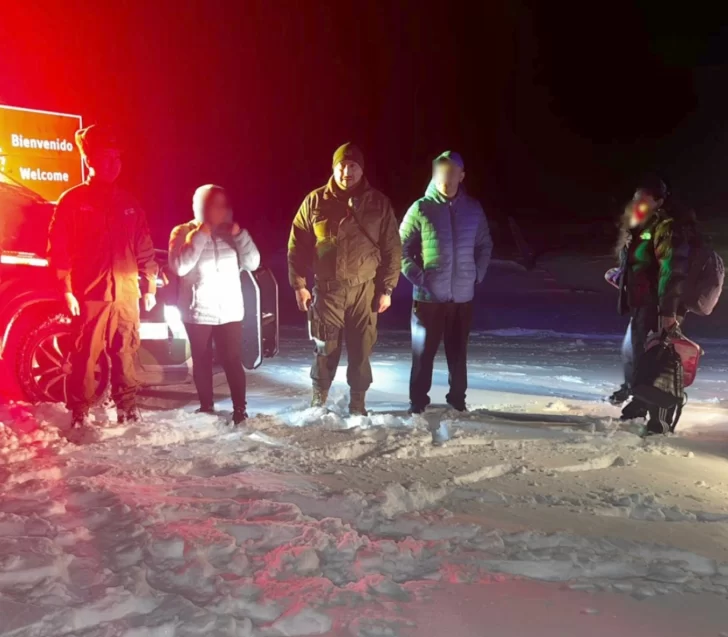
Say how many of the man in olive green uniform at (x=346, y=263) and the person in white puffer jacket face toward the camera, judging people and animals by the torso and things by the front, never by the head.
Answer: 2

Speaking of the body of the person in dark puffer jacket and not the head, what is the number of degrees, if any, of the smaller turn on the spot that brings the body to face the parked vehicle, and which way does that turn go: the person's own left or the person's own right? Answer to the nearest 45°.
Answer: approximately 45° to the person's own right

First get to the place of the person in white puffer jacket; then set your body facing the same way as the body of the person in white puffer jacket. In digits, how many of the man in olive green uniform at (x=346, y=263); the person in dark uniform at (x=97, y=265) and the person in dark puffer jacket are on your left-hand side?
2

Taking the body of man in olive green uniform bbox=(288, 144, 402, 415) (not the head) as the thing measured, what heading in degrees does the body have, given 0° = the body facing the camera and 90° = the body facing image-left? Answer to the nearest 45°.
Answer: approximately 0°

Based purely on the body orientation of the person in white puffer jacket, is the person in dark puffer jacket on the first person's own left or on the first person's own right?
on the first person's own left

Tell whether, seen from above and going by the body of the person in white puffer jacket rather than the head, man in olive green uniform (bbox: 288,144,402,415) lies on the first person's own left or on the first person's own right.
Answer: on the first person's own left
